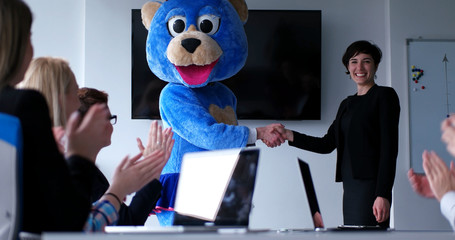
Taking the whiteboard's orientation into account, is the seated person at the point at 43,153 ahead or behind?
ahead

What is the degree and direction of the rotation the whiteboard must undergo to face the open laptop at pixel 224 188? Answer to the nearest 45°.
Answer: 0° — it already faces it

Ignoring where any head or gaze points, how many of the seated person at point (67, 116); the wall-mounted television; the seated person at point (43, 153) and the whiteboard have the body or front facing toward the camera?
2

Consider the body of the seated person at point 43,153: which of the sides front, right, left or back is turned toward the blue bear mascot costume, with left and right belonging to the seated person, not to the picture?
front

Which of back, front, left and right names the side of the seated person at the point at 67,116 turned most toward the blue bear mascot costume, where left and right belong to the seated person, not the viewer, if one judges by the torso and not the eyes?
front

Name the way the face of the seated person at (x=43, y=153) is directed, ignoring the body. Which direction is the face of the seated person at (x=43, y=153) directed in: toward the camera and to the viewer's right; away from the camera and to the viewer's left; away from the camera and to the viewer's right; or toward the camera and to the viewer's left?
away from the camera and to the viewer's right

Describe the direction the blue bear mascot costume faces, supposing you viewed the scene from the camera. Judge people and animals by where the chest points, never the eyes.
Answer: facing the viewer and to the right of the viewer

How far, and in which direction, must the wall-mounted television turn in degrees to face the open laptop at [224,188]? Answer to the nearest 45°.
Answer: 0° — it already faces it

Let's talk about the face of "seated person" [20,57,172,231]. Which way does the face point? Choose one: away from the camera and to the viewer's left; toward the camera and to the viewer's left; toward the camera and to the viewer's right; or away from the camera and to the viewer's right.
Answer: away from the camera and to the viewer's right

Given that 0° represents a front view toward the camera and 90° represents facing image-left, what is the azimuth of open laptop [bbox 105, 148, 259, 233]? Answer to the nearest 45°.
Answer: approximately 45°

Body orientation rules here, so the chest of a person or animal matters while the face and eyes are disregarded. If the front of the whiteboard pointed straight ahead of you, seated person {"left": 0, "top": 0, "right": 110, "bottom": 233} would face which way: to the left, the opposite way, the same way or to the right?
the opposite way

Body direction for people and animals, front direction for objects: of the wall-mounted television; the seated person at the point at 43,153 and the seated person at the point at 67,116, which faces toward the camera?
the wall-mounted television
